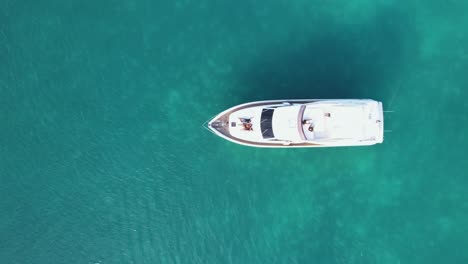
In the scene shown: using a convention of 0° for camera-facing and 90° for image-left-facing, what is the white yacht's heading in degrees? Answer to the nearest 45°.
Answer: approximately 90°
